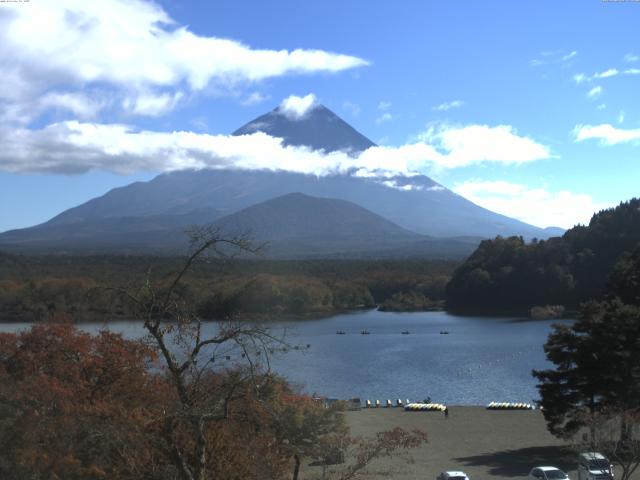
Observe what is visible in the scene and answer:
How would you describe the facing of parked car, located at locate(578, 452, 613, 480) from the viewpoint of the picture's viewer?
facing the viewer and to the right of the viewer

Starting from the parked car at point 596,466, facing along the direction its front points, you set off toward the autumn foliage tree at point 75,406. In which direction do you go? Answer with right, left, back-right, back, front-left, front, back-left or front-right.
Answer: right

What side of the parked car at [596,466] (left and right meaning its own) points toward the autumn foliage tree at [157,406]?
right

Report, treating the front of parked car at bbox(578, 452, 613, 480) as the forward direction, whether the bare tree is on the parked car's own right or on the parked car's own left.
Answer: on the parked car's own right
